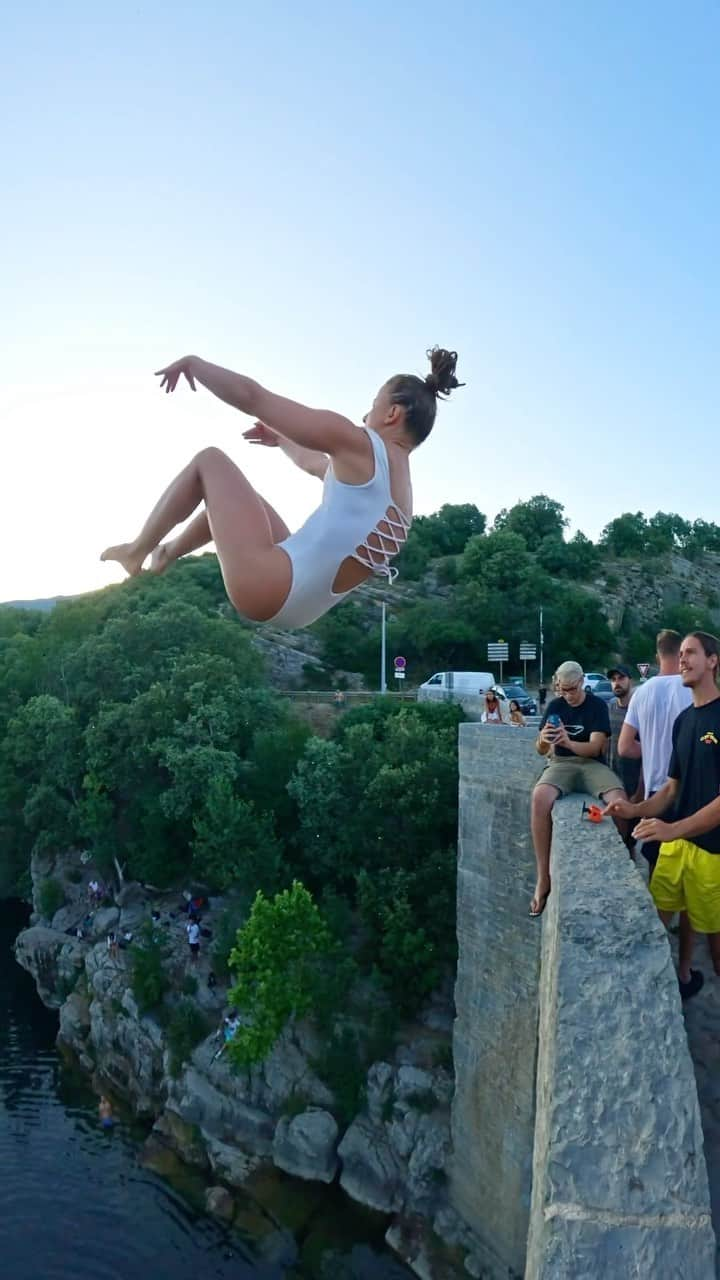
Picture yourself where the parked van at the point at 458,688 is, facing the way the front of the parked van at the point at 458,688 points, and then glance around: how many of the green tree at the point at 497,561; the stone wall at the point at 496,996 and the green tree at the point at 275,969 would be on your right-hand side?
1

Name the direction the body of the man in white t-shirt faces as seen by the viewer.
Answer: away from the camera

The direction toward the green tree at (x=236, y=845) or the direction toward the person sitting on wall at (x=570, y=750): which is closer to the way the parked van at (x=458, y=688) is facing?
the green tree

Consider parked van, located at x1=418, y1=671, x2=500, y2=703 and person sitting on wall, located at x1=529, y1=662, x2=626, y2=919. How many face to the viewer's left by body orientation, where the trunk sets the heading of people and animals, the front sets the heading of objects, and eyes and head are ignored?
1

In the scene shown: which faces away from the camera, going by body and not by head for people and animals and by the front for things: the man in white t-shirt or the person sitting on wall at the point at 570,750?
the man in white t-shirt

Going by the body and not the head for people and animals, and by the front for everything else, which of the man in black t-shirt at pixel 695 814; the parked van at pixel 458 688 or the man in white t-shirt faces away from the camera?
the man in white t-shirt

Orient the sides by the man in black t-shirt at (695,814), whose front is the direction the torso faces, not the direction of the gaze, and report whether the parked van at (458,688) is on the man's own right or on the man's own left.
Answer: on the man's own right

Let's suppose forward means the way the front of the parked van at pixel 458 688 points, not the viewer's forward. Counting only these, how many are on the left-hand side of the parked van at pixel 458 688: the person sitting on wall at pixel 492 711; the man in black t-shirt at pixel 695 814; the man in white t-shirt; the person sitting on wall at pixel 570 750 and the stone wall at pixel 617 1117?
5

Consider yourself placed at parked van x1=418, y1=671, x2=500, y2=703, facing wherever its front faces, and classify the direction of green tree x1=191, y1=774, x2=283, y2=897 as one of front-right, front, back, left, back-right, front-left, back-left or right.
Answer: front-left

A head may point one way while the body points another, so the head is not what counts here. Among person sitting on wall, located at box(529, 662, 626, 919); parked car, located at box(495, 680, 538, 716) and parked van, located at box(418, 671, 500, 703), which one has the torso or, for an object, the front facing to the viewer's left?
parked van, located at box(418, 671, 500, 703)

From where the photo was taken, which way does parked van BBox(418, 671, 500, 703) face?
to the viewer's left
